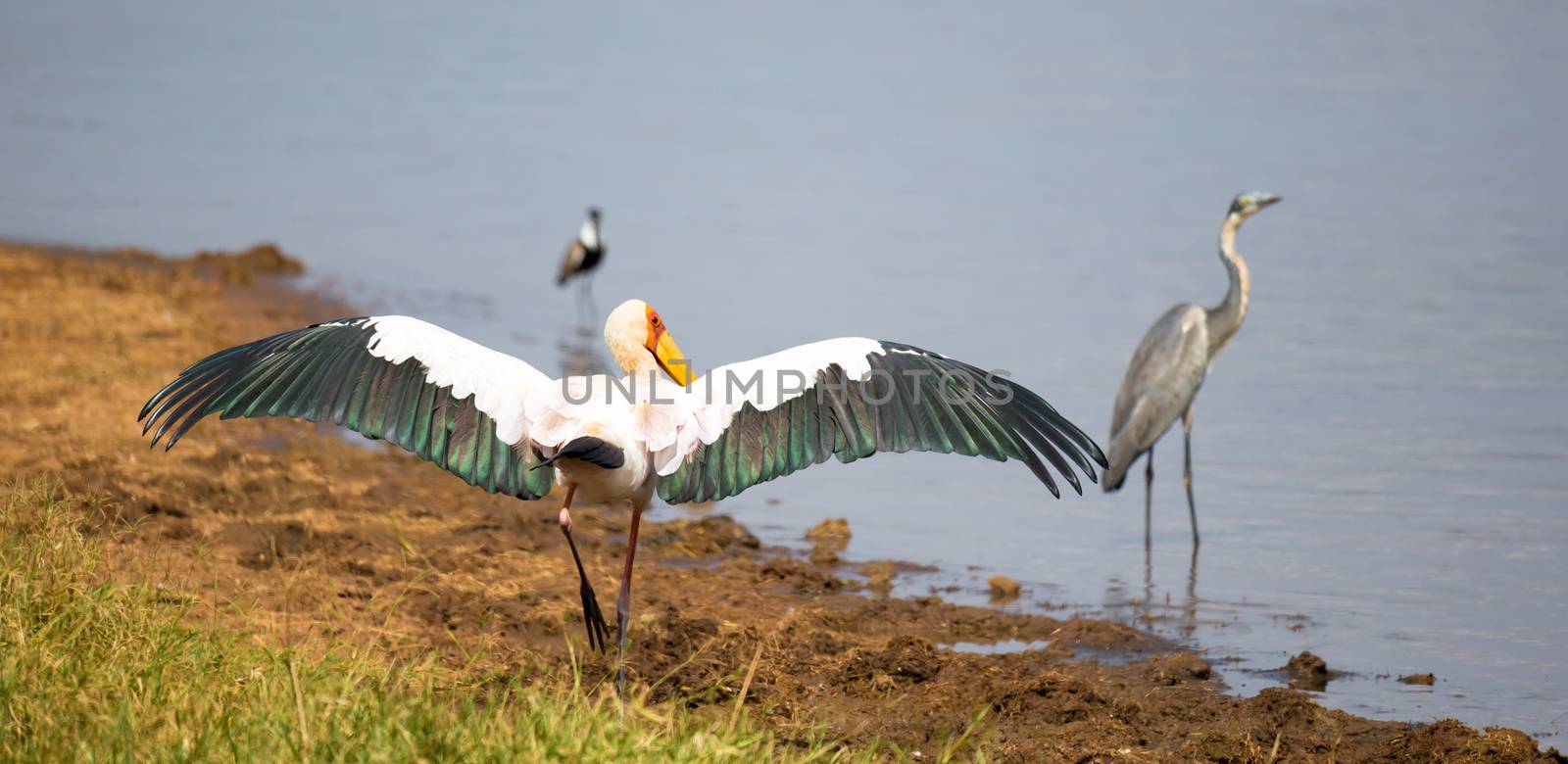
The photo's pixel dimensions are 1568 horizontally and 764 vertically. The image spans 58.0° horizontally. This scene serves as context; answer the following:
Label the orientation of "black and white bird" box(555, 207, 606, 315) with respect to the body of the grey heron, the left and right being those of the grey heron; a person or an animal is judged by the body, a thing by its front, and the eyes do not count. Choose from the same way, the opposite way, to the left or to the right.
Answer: the same way

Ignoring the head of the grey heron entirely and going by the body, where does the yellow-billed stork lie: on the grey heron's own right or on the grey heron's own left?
on the grey heron's own right

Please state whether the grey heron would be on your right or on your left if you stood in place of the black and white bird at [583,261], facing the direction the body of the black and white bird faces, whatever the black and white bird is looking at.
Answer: on your right

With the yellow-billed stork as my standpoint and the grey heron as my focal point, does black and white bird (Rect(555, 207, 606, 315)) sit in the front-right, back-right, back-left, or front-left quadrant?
front-left

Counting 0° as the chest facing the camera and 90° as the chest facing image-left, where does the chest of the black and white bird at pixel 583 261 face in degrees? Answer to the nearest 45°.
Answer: approximately 270°

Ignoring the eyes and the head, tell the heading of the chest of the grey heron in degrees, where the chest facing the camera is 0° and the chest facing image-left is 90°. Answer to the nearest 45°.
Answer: approximately 270°

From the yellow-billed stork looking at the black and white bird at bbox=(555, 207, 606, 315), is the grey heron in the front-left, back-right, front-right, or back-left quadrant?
front-right

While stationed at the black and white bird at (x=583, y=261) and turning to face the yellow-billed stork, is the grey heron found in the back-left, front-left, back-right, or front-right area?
front-left

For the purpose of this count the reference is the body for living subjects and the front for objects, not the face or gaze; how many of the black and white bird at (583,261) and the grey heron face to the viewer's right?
2

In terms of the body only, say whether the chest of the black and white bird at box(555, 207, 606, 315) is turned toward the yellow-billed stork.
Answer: no

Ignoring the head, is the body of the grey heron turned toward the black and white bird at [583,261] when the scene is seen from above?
no
